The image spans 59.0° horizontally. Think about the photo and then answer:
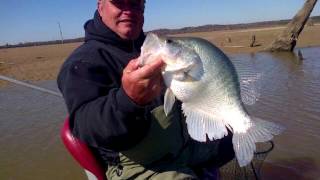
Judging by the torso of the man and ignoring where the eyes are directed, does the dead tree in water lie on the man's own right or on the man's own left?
on the man's own left

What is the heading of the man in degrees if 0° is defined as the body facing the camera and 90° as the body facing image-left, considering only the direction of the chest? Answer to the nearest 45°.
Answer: approximately 315°
